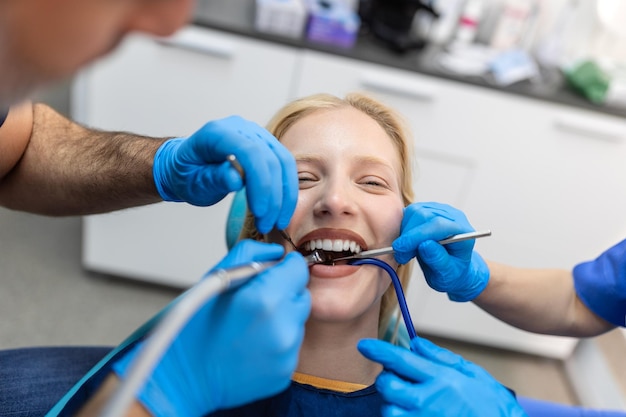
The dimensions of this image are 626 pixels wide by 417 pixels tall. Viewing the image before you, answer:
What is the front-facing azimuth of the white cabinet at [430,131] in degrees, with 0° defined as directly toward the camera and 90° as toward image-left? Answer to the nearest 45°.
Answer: approximately 0°

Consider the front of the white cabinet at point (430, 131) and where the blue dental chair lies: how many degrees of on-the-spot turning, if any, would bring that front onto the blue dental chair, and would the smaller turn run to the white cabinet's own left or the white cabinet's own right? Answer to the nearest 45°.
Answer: approximately 45° to the white cabinet's own right
